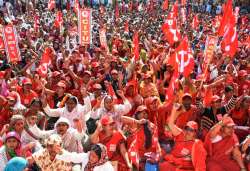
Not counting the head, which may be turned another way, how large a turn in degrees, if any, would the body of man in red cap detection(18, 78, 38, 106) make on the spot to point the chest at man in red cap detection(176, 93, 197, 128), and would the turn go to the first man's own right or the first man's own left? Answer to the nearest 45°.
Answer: approximately 45° to the first man's own left

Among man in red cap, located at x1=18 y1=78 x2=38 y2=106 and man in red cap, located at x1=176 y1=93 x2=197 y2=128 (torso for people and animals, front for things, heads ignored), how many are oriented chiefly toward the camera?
2

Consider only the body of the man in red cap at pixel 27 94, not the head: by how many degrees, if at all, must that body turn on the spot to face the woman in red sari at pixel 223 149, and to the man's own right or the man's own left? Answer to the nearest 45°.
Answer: approximately 45° to the man's own left

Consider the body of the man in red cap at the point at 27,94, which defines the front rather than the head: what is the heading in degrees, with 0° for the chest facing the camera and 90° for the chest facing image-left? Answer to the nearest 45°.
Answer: approximately 0°

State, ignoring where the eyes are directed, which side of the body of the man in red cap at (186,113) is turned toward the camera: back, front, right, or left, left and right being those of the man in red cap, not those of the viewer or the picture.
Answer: front

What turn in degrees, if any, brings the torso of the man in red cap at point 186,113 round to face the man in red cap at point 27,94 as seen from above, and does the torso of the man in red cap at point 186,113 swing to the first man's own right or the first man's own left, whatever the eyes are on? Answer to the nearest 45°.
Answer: approximately 90° to the first man's own right

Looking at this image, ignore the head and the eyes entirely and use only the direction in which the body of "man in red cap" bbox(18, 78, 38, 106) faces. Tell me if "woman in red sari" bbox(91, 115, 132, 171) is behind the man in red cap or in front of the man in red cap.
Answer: in front

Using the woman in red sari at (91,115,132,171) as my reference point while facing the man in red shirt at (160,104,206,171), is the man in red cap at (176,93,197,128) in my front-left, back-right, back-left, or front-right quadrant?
front-left

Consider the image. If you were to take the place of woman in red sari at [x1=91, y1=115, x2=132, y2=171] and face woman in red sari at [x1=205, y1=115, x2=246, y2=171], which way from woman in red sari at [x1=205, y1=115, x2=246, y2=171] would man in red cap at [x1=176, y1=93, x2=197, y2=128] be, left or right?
left
